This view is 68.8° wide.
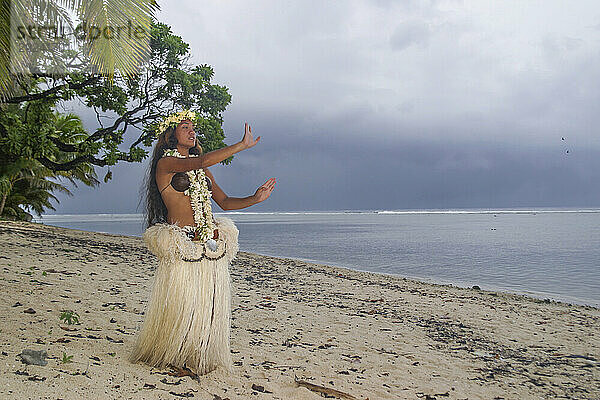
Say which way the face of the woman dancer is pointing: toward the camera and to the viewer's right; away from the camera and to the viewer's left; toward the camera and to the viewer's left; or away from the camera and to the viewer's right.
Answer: toward the camera and to the viewer's right

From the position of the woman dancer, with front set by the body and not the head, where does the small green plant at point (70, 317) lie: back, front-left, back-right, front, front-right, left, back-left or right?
back
